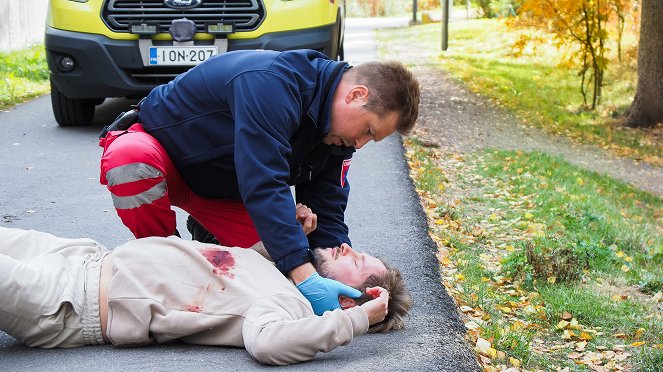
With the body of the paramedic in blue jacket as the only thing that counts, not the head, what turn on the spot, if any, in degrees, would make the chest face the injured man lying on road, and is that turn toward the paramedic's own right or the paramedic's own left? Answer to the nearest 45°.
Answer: approximately 90° to the paramedic's own right

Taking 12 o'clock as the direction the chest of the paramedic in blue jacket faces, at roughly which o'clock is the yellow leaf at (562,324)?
The yellow leaf is roughly at 12 o'clock from the paramedic in blue jacket.

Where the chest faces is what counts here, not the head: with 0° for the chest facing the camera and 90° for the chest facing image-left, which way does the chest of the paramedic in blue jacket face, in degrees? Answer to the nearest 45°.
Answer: approximately 315°

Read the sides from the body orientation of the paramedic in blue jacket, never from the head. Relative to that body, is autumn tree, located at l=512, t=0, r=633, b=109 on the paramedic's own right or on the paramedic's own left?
on the paramedic's own left

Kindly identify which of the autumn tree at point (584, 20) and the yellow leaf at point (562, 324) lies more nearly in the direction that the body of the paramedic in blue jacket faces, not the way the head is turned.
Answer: the yellow leaf
